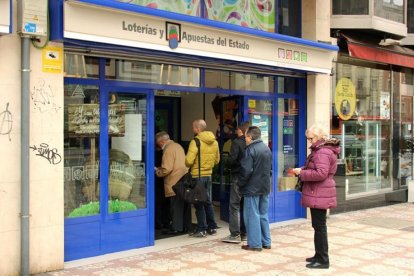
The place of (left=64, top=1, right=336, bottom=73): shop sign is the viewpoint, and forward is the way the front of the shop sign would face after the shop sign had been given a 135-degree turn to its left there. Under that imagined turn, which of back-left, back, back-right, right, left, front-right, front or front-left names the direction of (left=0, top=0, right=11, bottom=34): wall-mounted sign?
back-left

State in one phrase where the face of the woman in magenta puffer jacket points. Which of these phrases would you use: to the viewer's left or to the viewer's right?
to the viewer's left

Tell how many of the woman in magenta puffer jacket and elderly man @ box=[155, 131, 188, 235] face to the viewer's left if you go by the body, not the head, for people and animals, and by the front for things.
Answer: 2

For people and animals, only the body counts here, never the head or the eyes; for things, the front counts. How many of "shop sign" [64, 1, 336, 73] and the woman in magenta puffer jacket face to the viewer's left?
1

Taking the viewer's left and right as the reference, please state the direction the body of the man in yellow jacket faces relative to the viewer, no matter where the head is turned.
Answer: facing away from the viewer and to the left of the viewer

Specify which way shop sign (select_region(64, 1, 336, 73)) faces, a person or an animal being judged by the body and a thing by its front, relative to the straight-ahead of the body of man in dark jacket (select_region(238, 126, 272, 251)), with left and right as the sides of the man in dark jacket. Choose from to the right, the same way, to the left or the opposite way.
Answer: the opposite way

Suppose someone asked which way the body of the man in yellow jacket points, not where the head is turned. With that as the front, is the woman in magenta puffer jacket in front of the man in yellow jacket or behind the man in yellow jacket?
behind

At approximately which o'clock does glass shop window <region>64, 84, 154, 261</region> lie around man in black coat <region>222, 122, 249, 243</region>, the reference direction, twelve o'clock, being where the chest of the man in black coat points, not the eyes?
The glass shop window is roughly at 11 o'clock from the man in black coat.

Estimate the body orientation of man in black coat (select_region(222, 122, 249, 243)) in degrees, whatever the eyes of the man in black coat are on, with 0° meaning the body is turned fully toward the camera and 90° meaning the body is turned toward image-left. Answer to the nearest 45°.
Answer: approximately 90°

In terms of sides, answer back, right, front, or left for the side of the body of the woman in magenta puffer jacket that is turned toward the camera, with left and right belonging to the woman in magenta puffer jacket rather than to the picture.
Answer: left

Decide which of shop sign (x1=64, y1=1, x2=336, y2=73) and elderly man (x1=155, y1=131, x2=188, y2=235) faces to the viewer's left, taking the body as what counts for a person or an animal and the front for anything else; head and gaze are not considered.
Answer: the elderly man

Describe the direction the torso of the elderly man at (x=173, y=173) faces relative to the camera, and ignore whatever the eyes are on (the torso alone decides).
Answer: to the viewer's left

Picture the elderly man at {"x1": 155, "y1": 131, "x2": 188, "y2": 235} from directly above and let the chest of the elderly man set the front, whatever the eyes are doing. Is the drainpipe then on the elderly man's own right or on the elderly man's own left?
on the elderly man's own left
